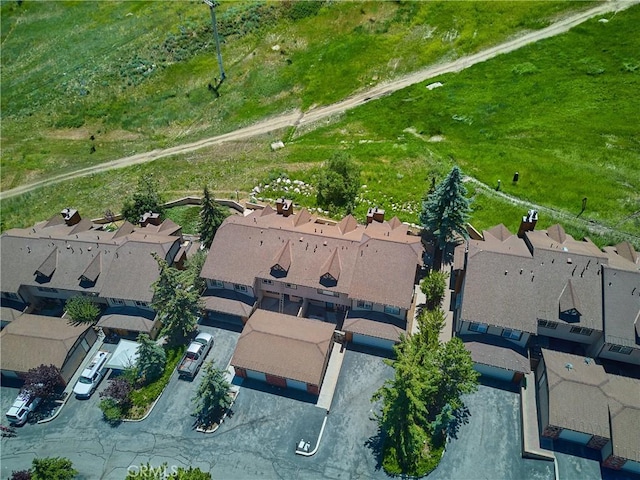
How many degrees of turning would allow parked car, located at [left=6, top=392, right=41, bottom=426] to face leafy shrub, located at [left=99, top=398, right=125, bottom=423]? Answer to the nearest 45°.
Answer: approximately 90° to its right

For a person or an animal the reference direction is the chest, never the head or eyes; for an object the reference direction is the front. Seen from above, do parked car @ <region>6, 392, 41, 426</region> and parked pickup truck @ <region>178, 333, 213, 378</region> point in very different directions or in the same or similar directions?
same or similar directions

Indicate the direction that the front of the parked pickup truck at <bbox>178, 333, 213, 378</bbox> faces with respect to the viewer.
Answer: facing away from the viewer and to the right of the viewer

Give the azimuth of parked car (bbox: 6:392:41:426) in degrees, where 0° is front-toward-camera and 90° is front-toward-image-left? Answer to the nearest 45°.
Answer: approximately 225°

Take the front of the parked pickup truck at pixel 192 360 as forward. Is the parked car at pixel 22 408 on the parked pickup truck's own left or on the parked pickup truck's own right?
on the parked pickup truck's own left

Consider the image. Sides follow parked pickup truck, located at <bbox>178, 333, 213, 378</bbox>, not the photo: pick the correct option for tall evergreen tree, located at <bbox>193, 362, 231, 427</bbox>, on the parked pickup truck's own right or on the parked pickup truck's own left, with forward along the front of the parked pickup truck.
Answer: on the parked pickup truck's own right

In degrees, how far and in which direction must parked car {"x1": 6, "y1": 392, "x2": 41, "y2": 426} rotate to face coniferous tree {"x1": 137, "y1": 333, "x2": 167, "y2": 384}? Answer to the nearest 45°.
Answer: approximately 90° to its right

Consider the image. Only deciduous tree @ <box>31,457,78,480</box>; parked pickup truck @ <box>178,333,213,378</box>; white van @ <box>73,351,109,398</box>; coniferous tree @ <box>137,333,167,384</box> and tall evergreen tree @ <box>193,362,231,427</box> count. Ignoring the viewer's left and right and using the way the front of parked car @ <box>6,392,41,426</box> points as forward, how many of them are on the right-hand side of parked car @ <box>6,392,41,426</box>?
5

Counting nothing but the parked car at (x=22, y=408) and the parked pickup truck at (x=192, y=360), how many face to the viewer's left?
0
